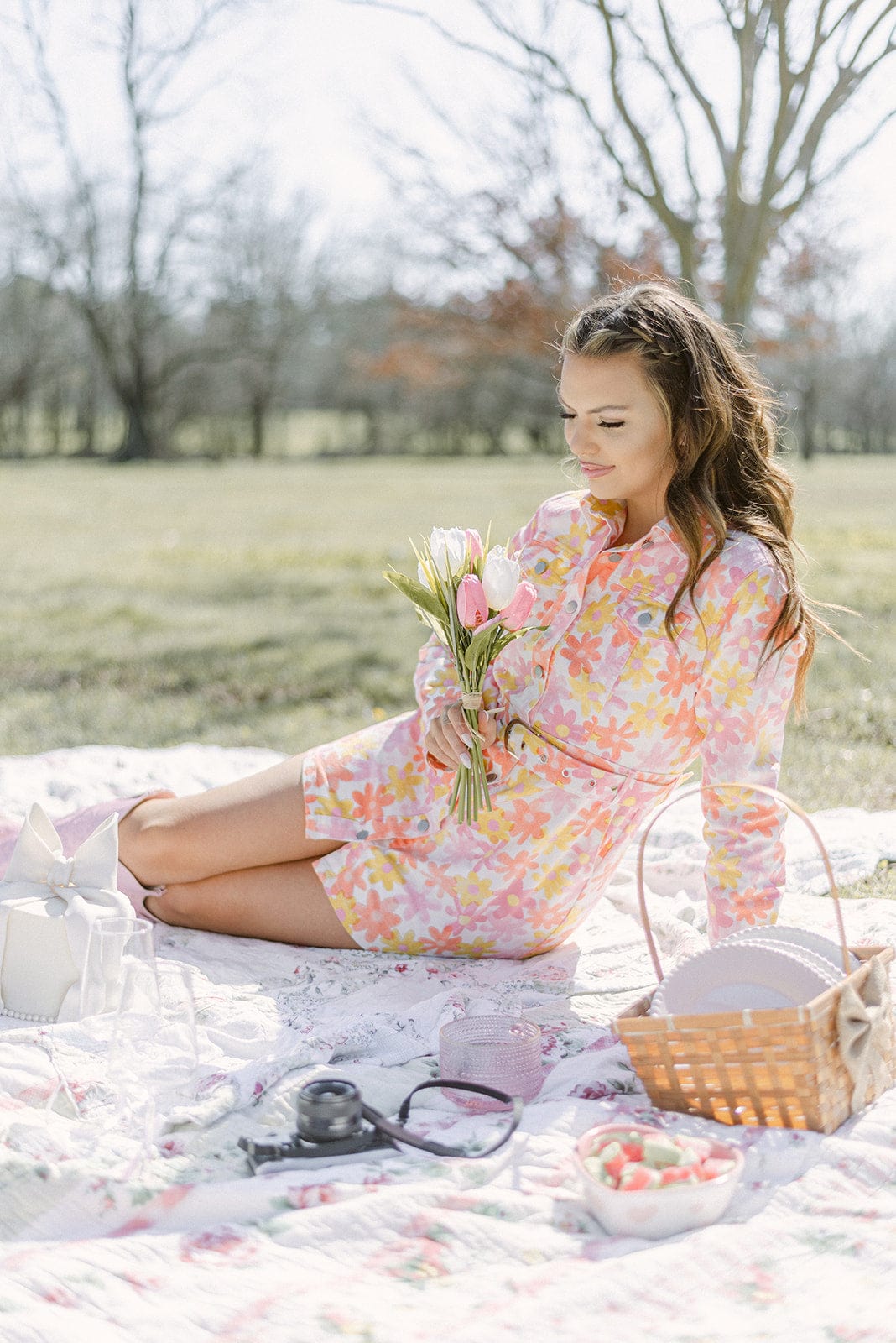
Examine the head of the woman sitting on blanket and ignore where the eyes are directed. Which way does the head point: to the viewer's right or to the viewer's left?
to the viewer's left

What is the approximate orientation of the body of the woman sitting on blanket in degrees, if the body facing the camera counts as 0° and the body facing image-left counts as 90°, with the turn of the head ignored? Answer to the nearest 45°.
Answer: approximately 45°

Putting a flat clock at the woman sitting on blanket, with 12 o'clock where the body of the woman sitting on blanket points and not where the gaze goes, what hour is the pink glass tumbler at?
The pink glass tumbler is roughly at 11 o'clock from the woman sitting on blanket.

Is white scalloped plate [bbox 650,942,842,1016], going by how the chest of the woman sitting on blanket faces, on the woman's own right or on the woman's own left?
on the woman's own left

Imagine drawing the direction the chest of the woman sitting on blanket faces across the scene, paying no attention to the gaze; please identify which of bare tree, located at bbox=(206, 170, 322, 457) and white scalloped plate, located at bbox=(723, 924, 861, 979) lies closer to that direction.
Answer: the white scalloped plate

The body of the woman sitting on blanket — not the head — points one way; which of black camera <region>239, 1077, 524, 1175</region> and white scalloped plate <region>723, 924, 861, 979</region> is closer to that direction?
the black camera

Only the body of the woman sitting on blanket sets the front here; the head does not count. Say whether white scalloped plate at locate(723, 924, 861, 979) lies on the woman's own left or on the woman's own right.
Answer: on the woman's own left

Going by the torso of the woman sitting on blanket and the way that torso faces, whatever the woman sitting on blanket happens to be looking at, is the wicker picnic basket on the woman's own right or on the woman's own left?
on the woman's own left

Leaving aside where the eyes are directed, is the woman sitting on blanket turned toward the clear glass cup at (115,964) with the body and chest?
yes

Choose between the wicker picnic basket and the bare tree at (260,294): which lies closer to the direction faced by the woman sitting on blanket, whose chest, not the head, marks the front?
the wicker picnic basket

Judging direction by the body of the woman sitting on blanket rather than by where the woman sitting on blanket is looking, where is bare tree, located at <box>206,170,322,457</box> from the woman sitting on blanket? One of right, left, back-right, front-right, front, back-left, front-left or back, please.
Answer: back-right
